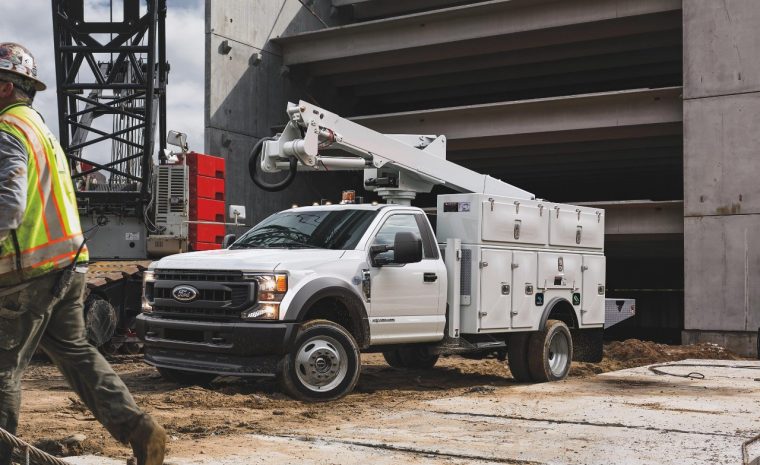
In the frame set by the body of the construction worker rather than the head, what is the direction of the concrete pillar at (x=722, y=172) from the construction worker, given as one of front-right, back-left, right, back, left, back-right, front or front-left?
right

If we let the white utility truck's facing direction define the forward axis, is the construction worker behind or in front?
in front

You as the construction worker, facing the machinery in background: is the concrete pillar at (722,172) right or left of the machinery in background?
right

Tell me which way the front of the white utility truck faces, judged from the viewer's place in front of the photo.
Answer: facing the viewer and to the left of the viewer

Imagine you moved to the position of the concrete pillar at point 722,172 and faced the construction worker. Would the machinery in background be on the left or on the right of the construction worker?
right

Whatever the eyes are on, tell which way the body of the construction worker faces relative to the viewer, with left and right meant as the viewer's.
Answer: facing away from the viewer and to the left of the viewer

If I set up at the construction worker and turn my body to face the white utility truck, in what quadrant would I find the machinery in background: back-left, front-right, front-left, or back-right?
front-left

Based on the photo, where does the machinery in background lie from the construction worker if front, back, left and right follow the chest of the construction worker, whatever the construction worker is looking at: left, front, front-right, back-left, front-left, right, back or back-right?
front-right

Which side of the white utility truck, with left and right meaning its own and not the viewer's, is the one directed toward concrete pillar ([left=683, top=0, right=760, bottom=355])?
back
